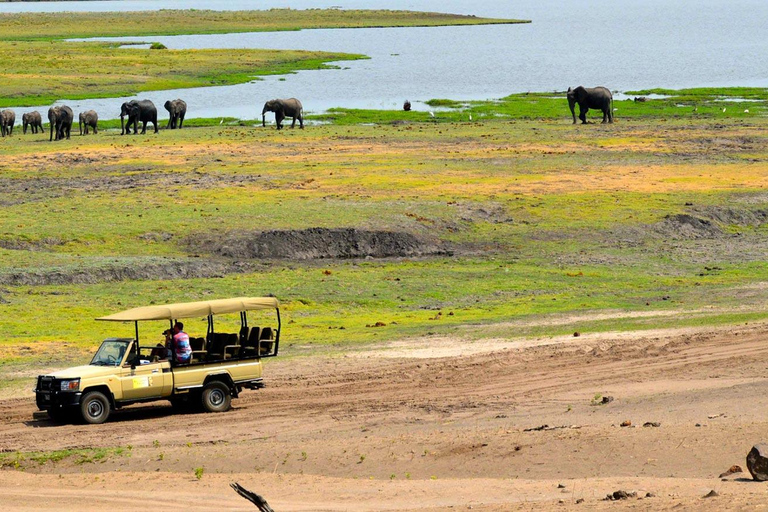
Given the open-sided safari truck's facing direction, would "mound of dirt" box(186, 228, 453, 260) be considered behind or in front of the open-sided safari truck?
behind

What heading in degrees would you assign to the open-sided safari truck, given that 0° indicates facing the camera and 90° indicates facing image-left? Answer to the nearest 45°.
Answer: approximately 45°

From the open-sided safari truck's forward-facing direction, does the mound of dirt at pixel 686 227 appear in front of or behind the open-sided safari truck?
behind

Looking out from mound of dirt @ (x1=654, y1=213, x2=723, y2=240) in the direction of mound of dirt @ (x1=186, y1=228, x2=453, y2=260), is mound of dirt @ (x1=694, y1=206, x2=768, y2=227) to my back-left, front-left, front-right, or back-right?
back-right

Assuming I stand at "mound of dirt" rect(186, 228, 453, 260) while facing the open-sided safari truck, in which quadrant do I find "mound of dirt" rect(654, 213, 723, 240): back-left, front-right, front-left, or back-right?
back-left

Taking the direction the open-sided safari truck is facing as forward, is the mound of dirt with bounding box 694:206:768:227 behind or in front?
behind
